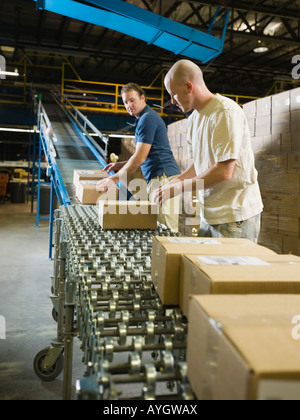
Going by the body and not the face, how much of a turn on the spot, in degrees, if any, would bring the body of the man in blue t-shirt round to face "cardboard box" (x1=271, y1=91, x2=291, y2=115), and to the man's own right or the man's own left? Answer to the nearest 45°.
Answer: approximately 180°

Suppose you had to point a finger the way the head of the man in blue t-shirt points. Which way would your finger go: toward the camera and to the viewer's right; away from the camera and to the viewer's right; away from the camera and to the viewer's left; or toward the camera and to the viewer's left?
toward the camera and to the viewer's left

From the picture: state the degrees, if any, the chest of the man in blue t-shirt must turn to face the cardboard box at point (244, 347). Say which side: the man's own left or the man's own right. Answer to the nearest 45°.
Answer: approximately 90° to the man's own left

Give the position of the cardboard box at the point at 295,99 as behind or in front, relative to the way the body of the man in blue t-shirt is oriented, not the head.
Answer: behind

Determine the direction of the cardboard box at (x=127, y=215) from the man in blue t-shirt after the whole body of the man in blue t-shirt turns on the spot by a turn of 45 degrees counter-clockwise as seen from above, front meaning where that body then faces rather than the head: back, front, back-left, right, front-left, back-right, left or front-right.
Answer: front-left

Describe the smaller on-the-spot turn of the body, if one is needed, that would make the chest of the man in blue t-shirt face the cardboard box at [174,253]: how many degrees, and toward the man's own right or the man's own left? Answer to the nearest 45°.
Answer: approximately 90° to the man's own left

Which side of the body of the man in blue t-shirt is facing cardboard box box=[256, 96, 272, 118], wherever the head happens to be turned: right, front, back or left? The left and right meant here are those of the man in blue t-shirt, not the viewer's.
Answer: back

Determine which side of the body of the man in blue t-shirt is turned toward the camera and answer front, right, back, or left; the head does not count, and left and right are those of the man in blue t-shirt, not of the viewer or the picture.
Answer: left

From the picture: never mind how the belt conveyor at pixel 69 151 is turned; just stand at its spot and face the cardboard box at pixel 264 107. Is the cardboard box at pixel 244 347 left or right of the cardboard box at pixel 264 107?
right
